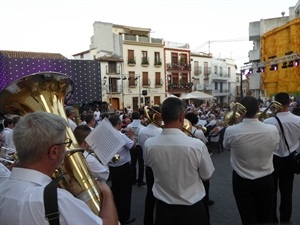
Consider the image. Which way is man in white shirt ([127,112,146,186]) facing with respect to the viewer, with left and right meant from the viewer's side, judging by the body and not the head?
facing away from the viewer

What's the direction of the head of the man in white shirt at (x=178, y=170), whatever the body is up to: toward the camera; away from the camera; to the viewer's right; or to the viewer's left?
away from the camera

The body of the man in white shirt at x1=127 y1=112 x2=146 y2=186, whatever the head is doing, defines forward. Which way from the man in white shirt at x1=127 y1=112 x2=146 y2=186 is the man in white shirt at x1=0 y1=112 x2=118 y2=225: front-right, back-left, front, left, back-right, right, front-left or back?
back

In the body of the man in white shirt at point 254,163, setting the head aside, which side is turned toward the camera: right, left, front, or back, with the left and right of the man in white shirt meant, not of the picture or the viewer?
back

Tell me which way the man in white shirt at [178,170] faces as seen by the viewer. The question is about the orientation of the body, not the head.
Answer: away from the camera

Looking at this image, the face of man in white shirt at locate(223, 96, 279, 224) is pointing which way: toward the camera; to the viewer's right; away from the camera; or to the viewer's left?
away from the camera

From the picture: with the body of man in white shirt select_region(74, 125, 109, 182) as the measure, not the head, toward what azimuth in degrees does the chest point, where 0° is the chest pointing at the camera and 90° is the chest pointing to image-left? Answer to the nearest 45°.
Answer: approximately 225°
